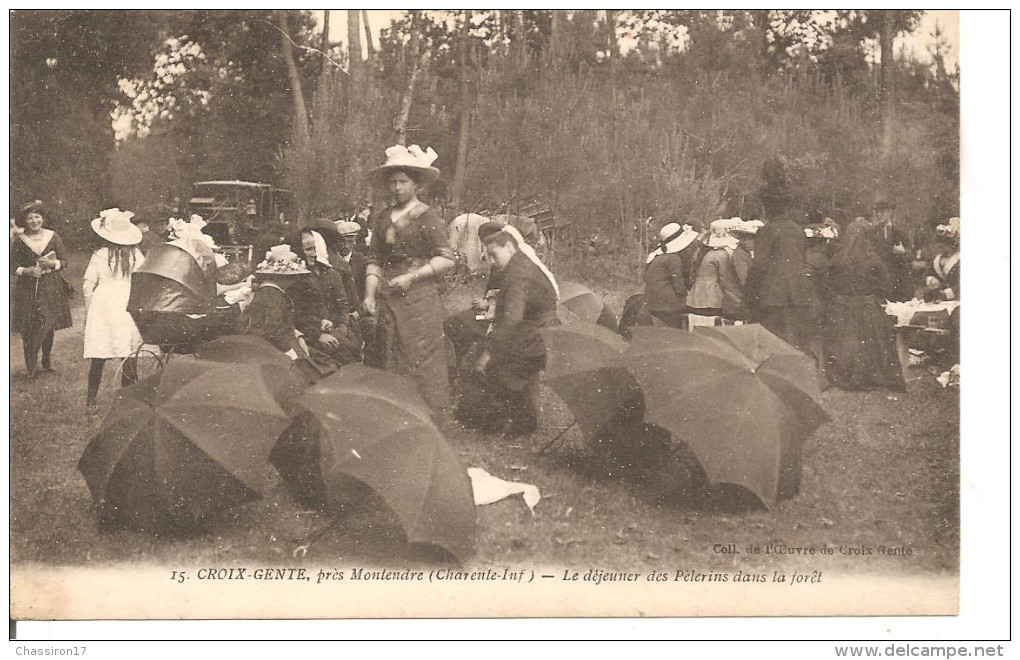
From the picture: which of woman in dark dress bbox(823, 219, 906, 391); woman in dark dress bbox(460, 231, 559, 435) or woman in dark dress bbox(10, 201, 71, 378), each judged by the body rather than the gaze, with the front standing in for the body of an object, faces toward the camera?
woman in dark dress bbox(10, 201, 71, 378)

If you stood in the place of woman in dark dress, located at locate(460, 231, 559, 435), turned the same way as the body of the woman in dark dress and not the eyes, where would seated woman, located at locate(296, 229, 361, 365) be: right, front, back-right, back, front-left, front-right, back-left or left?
front

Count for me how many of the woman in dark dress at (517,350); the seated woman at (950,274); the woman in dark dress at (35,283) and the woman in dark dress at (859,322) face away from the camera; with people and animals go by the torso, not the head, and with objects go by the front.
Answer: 1

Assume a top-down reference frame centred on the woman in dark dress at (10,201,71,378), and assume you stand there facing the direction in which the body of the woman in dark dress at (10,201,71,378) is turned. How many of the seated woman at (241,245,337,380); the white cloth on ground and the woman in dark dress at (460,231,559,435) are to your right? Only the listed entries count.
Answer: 0

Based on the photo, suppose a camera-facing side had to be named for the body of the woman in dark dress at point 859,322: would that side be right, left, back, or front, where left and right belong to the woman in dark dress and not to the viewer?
back

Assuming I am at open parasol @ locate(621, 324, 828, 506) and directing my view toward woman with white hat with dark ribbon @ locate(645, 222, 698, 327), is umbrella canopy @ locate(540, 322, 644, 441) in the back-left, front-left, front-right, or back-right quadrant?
front-left

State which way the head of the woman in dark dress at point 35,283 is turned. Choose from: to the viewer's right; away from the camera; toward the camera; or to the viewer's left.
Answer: toward the camera

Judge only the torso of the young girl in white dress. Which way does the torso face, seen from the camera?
away from the camera

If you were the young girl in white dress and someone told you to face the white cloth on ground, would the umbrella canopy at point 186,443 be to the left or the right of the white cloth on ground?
right

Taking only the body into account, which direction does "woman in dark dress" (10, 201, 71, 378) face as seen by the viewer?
toward the camera

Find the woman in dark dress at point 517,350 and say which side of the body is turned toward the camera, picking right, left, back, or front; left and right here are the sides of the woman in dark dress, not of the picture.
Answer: left
